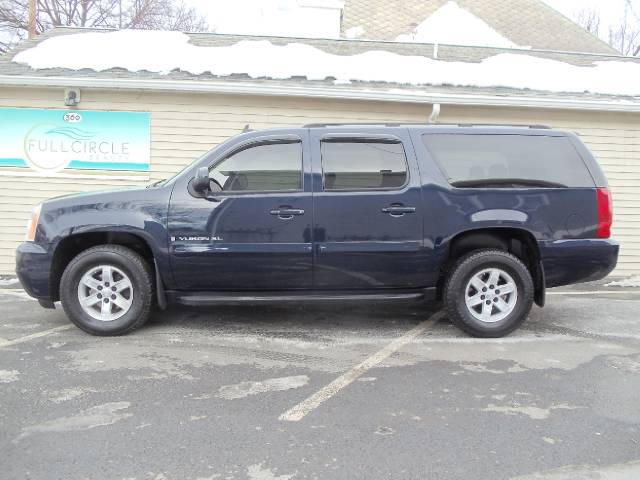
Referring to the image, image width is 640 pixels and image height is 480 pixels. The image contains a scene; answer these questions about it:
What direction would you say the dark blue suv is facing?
to the viewer's left

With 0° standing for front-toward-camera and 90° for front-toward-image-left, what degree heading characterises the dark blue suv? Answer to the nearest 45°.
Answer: approximately 90°
